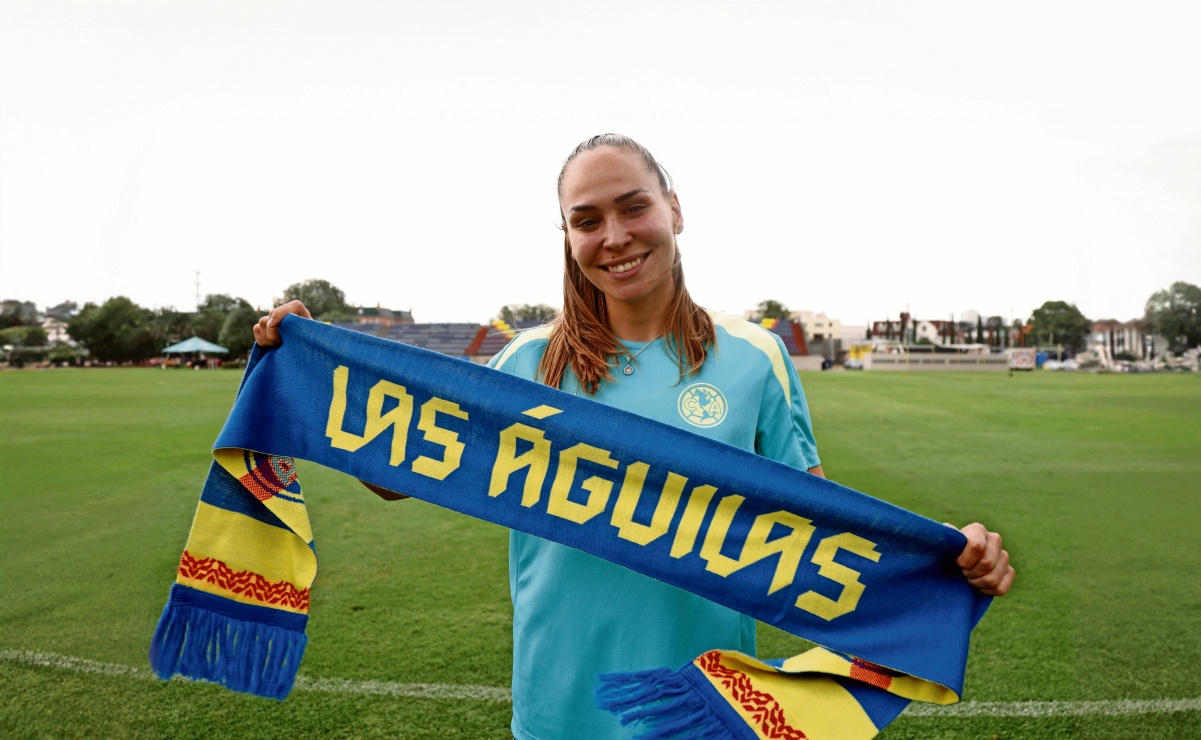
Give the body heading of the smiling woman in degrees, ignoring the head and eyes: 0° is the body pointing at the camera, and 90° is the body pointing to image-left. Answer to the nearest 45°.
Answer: approximately 0°

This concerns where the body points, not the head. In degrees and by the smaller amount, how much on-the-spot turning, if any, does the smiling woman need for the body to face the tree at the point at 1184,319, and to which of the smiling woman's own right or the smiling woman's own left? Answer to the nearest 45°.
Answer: approximately 135° to the smiling woman's own left

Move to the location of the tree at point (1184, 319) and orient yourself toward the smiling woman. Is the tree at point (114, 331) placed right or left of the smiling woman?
right

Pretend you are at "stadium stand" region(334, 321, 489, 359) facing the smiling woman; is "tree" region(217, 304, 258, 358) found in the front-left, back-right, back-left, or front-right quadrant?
back-right

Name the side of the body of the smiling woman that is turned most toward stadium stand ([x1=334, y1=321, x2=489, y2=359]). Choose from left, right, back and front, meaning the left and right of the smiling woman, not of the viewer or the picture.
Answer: back

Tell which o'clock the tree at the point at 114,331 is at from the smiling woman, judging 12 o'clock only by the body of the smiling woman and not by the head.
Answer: The tree is roughly at 5 o'clock from the smiling woman.

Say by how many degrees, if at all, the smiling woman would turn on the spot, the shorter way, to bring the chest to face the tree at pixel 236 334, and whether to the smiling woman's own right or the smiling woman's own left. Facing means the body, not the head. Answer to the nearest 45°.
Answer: approximately 135° to the smiling woman's own right
